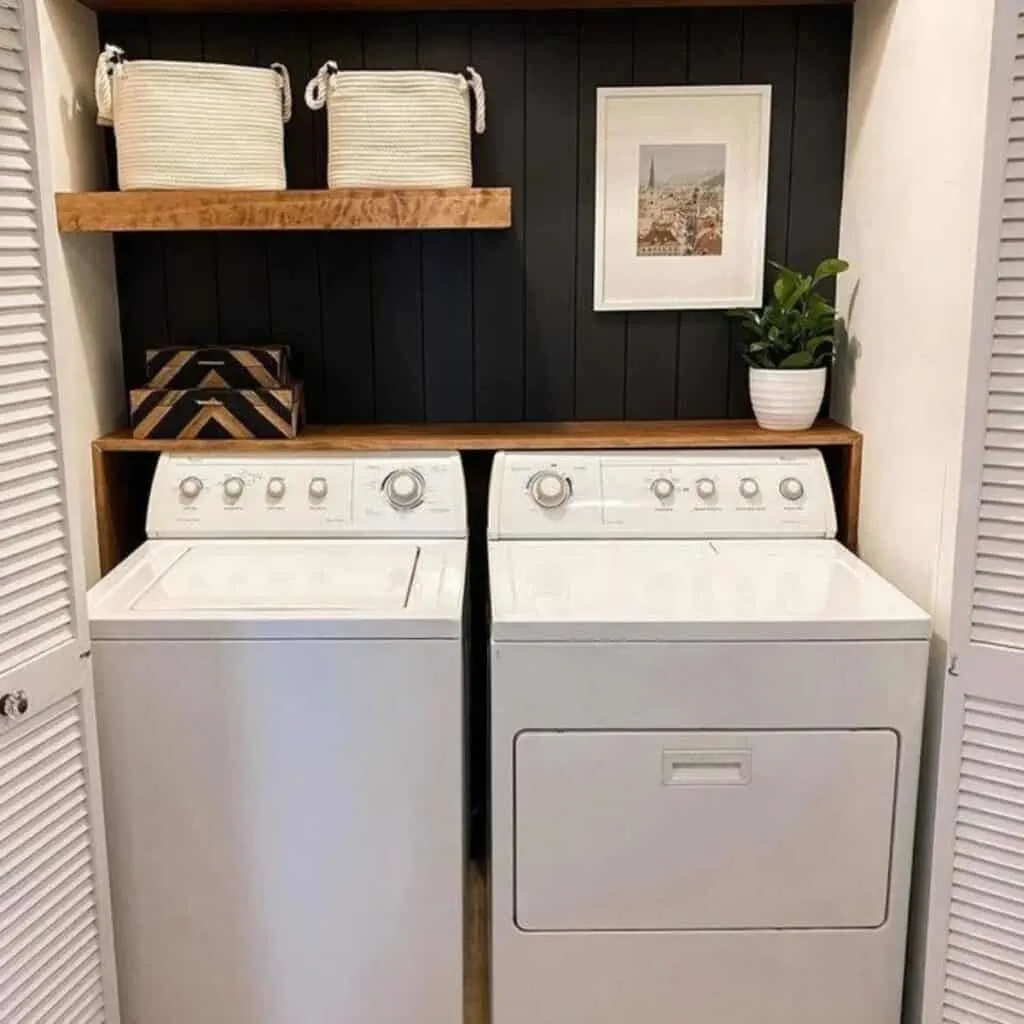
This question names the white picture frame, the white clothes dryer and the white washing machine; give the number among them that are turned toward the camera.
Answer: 3

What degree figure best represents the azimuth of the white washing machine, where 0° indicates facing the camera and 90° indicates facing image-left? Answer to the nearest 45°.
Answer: approximately 0°

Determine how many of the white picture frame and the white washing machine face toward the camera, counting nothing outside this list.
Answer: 2

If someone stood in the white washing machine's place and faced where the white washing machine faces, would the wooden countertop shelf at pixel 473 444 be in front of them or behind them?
behind

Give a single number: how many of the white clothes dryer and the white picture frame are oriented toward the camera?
2

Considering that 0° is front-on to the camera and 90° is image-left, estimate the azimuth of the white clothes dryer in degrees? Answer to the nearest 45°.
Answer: approximately 0°
